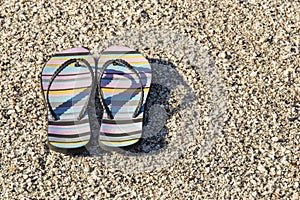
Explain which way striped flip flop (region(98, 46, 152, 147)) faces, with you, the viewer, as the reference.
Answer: facing away from the viewer

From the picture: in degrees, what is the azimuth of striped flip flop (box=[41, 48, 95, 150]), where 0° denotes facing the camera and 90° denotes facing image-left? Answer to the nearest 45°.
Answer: approximately 180°
